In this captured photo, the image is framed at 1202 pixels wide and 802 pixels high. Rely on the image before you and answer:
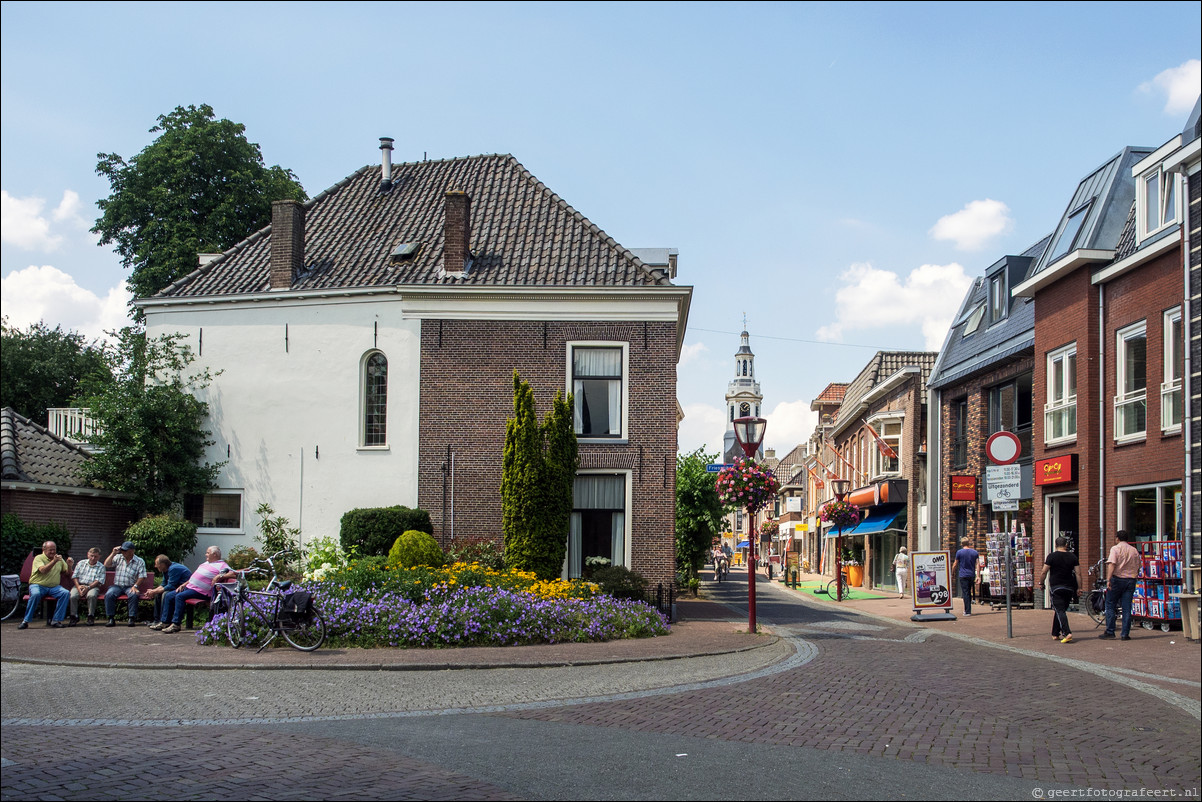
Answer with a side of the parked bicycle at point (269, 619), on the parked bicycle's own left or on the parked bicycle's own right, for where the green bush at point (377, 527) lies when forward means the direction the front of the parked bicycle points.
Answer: on the parked bicycle's own right

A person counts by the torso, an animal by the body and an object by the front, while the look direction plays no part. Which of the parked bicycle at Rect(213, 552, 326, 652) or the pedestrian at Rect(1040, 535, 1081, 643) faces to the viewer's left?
the parked bicycle

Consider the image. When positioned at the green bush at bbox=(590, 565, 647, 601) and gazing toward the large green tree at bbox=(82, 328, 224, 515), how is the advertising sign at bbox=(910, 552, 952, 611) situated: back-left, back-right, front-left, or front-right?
back-right

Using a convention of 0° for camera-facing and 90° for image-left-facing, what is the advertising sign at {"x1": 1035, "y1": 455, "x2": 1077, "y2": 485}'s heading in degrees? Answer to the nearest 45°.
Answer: approximately 45°

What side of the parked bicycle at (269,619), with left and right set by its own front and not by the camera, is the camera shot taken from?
left
